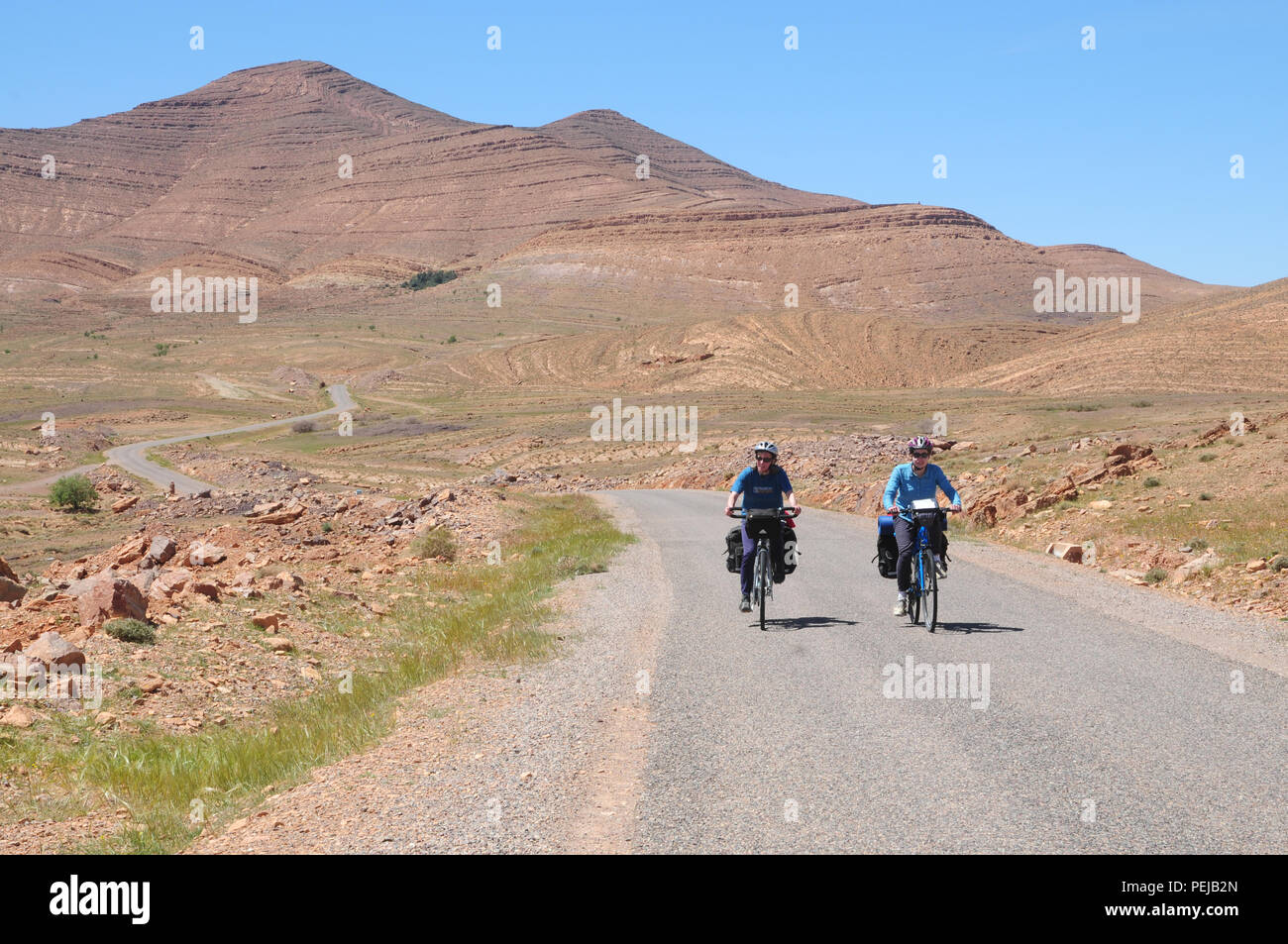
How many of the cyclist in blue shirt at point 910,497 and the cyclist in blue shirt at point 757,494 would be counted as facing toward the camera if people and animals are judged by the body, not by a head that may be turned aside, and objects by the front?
2

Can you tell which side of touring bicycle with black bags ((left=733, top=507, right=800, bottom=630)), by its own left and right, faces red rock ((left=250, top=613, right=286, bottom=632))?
right

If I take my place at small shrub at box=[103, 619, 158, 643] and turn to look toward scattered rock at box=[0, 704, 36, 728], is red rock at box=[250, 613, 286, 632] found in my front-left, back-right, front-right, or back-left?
back-left

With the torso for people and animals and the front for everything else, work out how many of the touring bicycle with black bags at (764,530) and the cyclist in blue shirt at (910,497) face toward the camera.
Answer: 2

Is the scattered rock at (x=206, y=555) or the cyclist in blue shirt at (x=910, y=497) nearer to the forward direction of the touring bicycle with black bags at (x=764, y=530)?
the cyclist in blue shirt

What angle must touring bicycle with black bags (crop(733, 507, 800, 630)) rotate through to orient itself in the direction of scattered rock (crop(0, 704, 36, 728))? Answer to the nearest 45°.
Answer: approximately 45° to its right

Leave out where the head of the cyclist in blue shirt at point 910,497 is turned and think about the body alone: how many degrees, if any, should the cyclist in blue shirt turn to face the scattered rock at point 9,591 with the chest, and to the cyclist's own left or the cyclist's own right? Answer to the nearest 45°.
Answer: approximately 90° to the cyclist's own right
